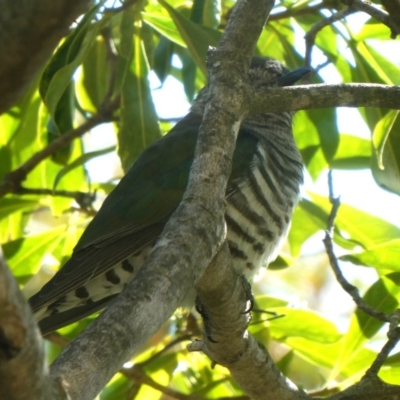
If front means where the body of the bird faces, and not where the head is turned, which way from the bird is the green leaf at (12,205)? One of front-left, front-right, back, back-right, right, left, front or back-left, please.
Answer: back-left

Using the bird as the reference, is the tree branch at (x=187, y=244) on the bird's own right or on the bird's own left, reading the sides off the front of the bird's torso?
on the bird's own right

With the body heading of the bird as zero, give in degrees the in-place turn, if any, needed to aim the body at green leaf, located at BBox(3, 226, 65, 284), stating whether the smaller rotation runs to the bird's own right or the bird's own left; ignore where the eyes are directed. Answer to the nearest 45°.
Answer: approximately 135° to the bird's own left

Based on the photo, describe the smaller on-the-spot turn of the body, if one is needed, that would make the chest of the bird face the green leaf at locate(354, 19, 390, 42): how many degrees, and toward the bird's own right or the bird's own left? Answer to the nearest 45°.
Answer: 0° — it already faces it

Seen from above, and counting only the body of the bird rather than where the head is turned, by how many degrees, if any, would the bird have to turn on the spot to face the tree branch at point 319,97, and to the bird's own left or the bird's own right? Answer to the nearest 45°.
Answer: approximately 45° to the bird's own right

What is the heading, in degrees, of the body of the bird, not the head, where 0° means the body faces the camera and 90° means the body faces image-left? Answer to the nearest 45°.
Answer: approximately 270°

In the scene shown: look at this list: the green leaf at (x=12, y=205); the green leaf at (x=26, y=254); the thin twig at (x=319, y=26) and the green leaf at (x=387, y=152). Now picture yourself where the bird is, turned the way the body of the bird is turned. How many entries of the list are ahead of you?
2

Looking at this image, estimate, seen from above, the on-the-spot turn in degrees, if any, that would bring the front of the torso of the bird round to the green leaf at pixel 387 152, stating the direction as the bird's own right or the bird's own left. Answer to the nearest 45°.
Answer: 0° — it already faces it

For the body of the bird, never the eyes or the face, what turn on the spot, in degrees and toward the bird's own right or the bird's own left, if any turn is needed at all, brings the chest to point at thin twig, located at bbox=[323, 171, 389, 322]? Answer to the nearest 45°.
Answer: approximately 45° to the bird's own right
